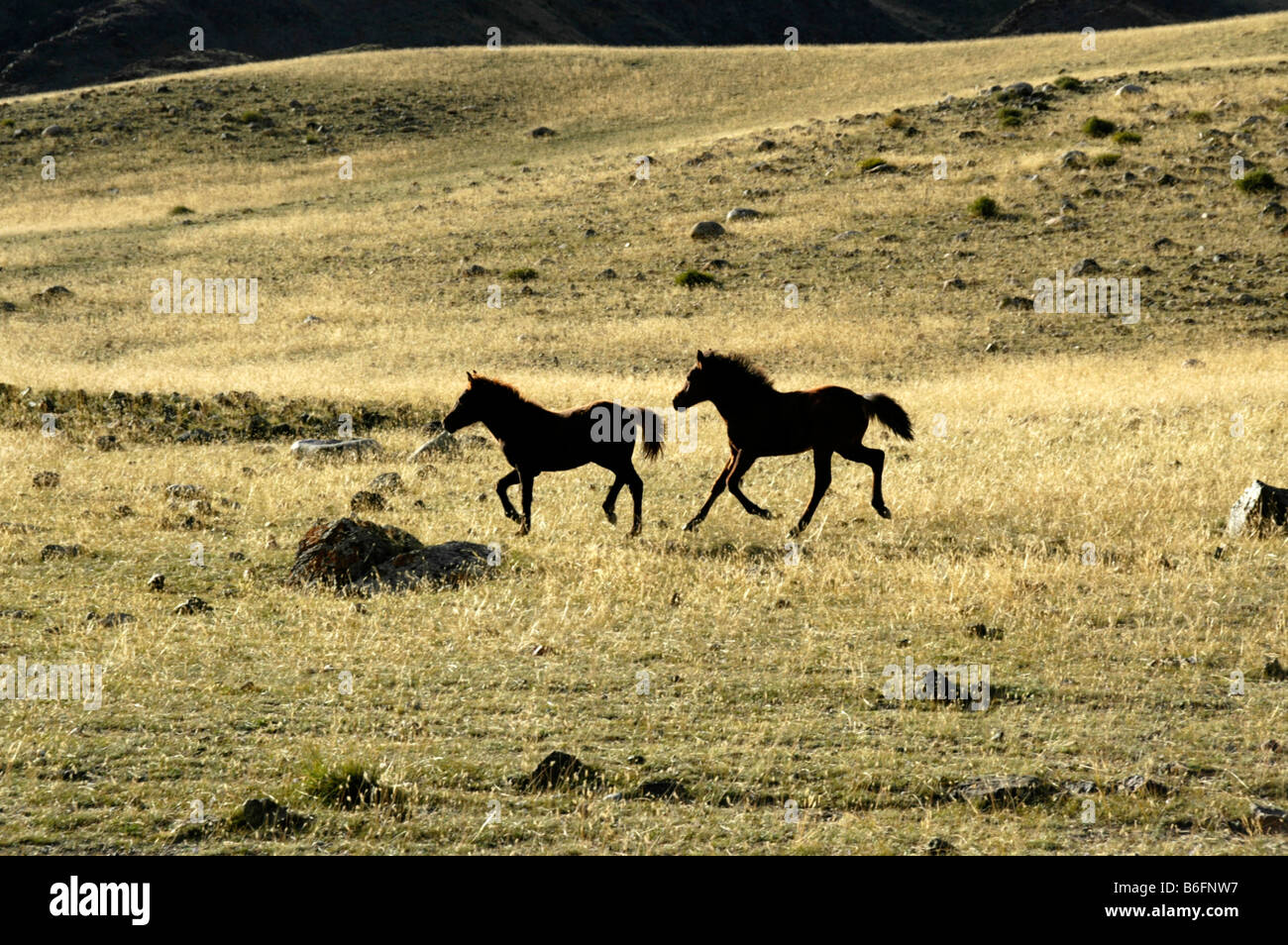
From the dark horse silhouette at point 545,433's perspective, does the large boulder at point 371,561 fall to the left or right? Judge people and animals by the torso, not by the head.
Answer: on its left

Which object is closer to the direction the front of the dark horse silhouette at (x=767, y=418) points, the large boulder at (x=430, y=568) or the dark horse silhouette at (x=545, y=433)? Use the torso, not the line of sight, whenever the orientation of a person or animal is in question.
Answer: the dark horse silhouette

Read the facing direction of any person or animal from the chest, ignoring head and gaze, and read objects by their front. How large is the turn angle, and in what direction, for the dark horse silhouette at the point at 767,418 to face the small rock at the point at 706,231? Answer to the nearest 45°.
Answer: approximately 90° to its right

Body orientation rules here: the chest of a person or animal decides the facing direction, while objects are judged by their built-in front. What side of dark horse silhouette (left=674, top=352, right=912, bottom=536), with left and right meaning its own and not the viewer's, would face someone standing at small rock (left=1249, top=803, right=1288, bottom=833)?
left

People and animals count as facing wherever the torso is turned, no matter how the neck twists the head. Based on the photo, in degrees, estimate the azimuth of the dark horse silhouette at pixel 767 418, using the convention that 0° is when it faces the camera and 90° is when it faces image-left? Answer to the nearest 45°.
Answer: approximately 90°

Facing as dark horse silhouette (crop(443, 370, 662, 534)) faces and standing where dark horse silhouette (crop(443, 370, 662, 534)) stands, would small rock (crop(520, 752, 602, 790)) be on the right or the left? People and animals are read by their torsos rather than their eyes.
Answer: on its left

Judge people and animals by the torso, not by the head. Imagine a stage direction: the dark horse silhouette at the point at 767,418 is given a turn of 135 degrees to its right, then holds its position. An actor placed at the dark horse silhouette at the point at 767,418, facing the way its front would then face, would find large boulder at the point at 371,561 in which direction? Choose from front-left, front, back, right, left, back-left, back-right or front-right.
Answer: back

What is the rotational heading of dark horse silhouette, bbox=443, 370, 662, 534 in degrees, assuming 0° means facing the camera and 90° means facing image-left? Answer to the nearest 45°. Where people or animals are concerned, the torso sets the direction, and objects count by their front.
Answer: approximately 90°

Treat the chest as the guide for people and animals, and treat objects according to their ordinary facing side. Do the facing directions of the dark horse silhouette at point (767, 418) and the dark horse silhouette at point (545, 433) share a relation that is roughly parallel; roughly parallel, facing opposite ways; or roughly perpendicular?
roughly parallel

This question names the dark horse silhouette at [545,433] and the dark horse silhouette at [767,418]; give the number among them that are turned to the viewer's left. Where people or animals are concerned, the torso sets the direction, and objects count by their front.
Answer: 2

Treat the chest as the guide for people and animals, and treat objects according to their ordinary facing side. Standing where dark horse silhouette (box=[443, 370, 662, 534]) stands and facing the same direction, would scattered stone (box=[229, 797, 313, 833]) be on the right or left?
on its left

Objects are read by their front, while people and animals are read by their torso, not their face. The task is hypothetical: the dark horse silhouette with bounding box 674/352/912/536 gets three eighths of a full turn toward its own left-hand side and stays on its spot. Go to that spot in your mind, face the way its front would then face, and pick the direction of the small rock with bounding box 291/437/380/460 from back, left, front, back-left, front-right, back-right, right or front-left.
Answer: back

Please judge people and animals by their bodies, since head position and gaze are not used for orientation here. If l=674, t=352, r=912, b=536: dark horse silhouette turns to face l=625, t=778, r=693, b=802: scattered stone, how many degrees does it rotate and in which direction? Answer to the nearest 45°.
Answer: approximately 90° to its left
